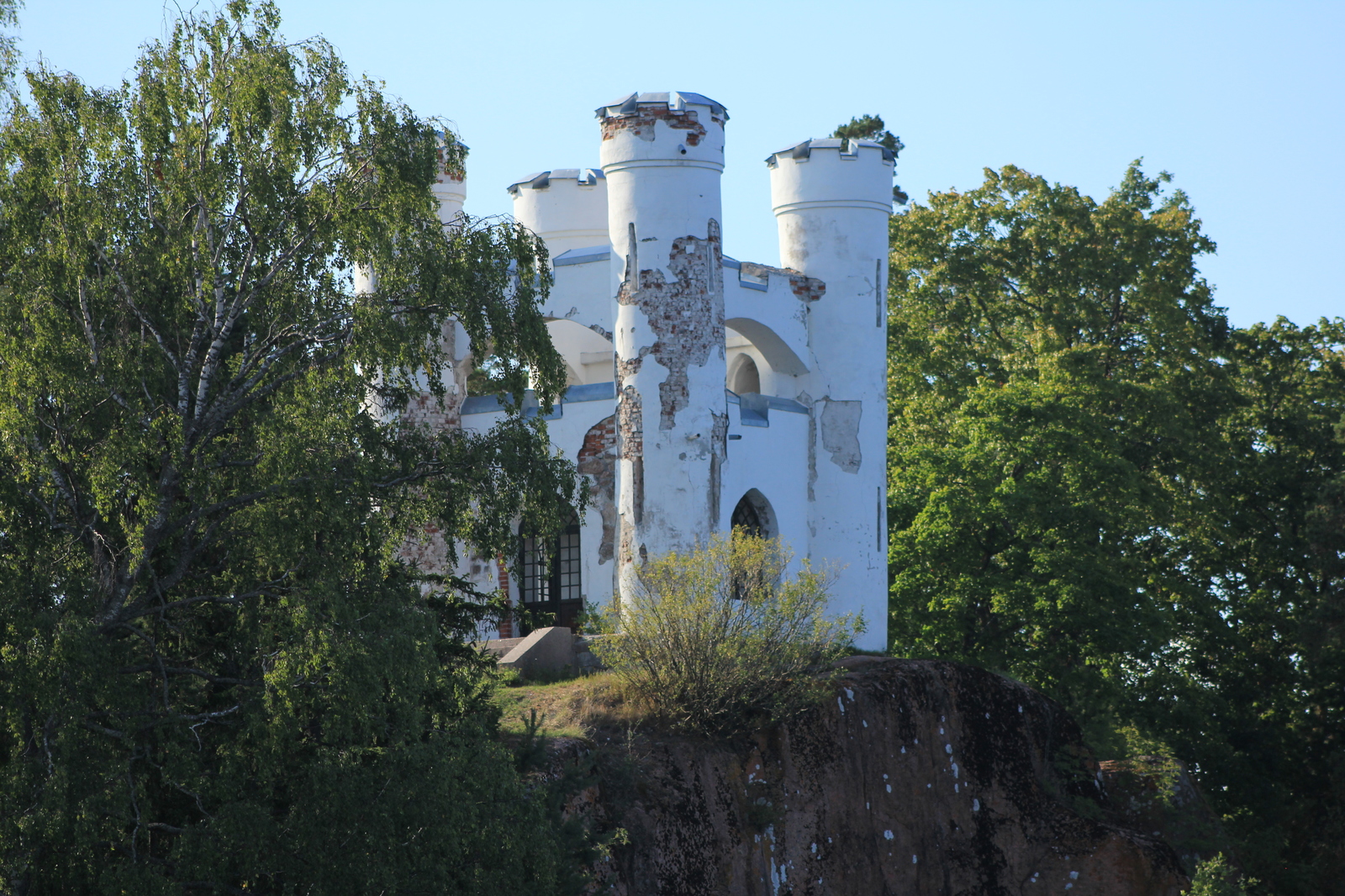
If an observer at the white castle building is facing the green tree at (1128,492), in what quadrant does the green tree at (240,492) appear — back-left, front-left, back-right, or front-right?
back-right

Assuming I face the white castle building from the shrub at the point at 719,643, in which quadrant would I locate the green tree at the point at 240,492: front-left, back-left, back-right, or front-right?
back-left

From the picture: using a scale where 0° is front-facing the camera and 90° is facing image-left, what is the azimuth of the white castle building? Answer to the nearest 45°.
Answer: approximately 45°

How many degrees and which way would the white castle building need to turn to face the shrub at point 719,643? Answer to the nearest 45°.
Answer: approximately 45° to its left
